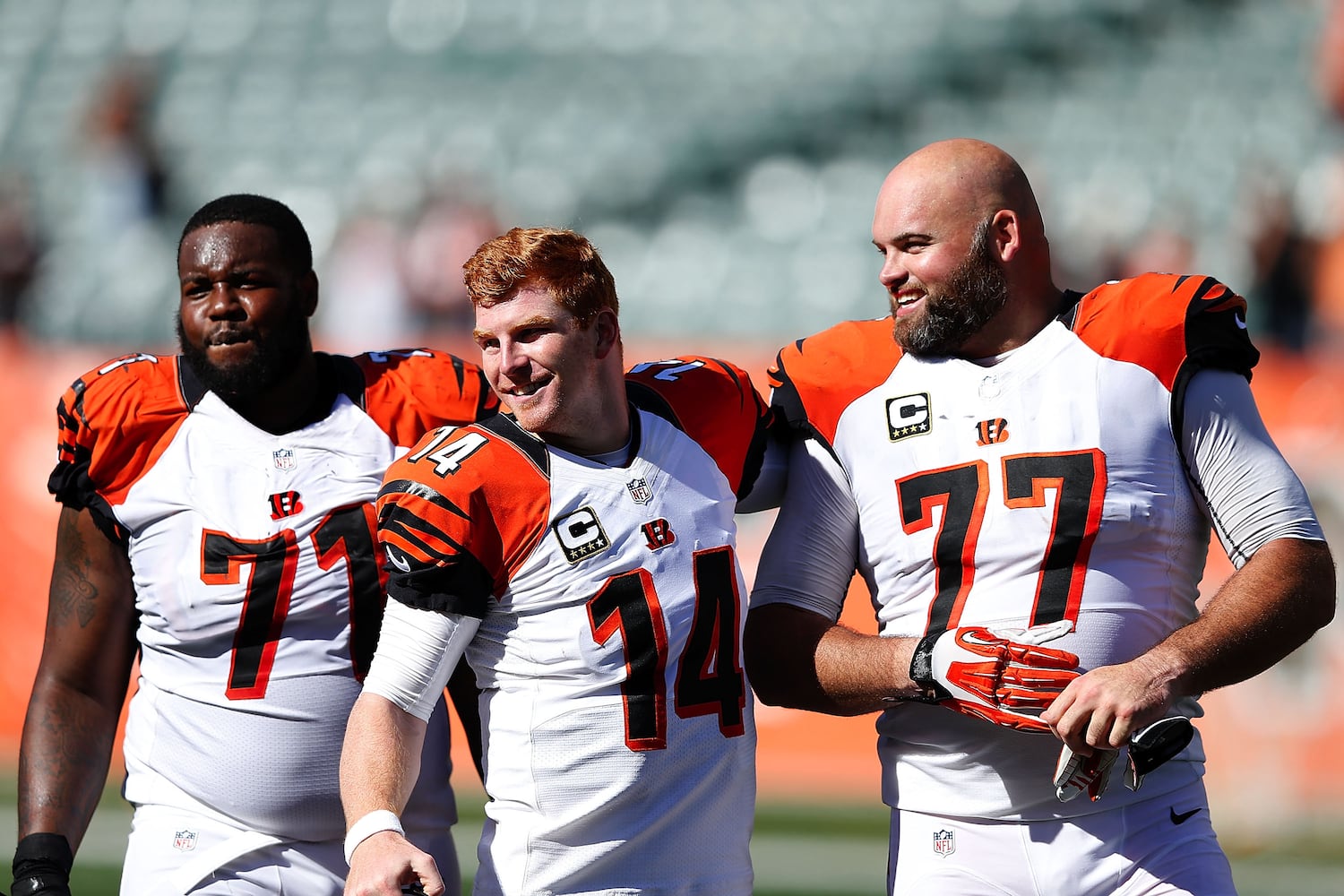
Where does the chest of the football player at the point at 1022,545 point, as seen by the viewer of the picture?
toward the camera

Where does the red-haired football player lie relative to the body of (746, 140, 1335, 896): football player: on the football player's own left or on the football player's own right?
on the football player's own right

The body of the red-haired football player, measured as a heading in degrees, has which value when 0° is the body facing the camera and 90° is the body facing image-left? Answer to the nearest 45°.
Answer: approximately 315°

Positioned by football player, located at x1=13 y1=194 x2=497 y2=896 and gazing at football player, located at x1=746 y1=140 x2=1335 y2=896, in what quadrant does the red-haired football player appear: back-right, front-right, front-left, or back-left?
front-right

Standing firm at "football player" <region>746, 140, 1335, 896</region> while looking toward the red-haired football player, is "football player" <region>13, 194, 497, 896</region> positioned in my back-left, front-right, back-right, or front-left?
front-right

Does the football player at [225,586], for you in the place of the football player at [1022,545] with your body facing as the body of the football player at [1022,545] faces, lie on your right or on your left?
on your right

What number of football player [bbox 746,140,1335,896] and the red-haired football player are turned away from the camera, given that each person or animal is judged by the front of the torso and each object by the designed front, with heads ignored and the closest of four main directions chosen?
0

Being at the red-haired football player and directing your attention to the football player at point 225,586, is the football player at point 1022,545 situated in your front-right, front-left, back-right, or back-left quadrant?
back-right

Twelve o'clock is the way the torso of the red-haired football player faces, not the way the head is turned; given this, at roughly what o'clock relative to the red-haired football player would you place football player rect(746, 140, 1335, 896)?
The football player is roughly at 10 o'clock from the red-haired football player.

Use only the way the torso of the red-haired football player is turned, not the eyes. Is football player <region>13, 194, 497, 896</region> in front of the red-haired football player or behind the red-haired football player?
behind

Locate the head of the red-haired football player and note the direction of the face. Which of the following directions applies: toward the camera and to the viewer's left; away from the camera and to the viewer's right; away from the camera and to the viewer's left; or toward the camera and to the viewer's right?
toward the camera and to the viewer's left

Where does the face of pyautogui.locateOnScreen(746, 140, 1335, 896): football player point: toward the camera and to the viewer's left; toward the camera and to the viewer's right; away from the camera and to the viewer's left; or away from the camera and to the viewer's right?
toward the camera and to the viewer's left
